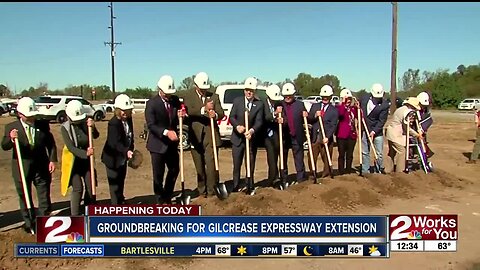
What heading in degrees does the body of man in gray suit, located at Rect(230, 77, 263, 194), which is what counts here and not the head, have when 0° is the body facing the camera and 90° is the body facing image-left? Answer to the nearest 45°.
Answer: approximately 0°

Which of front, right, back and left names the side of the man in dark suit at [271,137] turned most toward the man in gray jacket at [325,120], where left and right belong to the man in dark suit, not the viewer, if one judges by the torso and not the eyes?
left

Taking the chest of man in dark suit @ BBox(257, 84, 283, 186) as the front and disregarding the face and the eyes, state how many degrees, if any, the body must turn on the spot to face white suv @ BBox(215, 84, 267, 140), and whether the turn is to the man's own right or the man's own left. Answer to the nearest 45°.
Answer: approximately 135° to the man's own left

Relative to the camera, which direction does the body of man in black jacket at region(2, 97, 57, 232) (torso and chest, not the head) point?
toward the camera

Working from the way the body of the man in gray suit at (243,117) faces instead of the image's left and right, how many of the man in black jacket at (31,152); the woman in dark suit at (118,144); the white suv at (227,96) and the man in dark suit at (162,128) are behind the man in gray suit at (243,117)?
1

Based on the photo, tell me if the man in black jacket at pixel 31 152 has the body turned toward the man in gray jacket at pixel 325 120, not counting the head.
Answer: no

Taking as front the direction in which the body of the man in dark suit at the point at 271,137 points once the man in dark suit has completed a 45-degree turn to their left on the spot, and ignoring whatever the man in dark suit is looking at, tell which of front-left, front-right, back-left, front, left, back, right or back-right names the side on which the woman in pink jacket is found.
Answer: front-left

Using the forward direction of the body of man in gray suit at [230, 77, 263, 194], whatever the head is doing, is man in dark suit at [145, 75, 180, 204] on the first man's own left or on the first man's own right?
on the first man's own right

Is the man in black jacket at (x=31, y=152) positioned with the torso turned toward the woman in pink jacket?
no

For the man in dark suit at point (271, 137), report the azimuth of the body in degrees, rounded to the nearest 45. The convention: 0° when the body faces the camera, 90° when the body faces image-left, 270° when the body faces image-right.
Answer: approximately 315°
